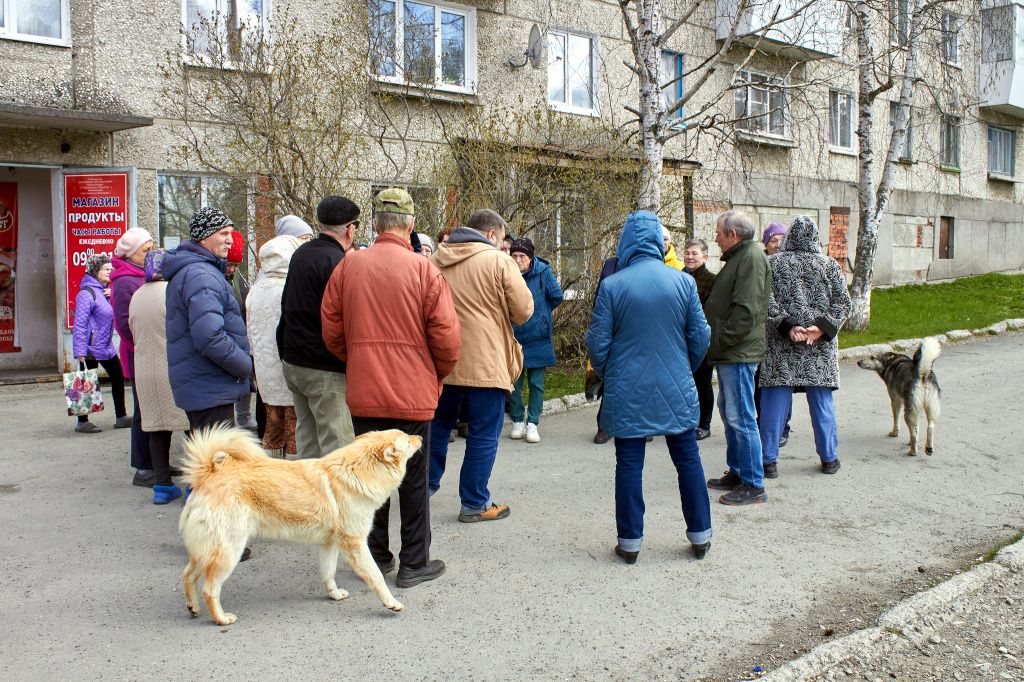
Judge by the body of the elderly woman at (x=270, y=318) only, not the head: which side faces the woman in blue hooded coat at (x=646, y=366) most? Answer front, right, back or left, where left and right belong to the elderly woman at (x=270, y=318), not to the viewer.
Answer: right

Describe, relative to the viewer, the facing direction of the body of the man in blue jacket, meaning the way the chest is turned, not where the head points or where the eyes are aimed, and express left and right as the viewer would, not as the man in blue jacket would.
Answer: facing to the right of the viewer

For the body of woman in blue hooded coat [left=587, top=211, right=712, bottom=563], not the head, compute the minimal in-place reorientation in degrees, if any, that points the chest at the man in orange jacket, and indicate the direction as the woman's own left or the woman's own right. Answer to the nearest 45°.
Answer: approximately 135° to the woman's own left

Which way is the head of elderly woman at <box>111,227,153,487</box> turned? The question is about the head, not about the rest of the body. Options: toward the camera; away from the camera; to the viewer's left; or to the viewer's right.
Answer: to the viewer's right

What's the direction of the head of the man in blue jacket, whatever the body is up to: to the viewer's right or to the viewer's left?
to the viewer's right

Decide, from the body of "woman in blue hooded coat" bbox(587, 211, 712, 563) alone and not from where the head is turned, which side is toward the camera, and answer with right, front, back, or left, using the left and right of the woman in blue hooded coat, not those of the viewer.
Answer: back

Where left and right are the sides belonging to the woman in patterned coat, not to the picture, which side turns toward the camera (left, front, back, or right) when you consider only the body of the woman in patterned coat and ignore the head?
back

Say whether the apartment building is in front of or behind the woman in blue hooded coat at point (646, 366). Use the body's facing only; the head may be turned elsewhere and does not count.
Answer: in front

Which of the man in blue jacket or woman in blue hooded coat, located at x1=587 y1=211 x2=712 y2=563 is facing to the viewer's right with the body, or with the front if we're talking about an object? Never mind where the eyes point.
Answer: the man in blue jacket

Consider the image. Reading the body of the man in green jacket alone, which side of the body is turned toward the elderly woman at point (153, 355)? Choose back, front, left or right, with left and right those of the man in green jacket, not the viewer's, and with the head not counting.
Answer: front

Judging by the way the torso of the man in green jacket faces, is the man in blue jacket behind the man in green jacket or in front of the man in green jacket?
in front

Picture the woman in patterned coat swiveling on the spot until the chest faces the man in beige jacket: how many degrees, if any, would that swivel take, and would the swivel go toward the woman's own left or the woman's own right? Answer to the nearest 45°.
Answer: approximately 135° to the woman's own left

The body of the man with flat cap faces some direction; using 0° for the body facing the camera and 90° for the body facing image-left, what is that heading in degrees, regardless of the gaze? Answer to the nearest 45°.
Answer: approximately 225°

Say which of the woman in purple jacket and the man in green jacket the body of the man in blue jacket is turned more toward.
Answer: the man in green jacket

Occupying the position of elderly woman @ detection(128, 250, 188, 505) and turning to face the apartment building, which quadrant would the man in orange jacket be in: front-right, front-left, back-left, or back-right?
back-right

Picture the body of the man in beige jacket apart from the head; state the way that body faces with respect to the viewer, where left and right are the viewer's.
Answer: facing away from the viewer and to the right of the viewer
